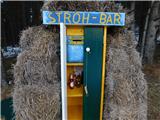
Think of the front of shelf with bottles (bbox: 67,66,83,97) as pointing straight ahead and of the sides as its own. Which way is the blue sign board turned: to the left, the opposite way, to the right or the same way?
the same way

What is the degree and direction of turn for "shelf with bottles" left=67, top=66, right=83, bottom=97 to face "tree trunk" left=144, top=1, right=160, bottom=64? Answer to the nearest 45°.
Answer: approximately 135° to its left

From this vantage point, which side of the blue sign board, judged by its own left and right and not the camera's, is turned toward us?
front

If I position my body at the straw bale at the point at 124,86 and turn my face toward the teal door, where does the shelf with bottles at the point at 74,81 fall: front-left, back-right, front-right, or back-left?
front-right

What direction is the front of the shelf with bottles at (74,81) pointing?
toward the camera

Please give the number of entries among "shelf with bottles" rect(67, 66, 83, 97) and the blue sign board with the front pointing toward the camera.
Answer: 2
